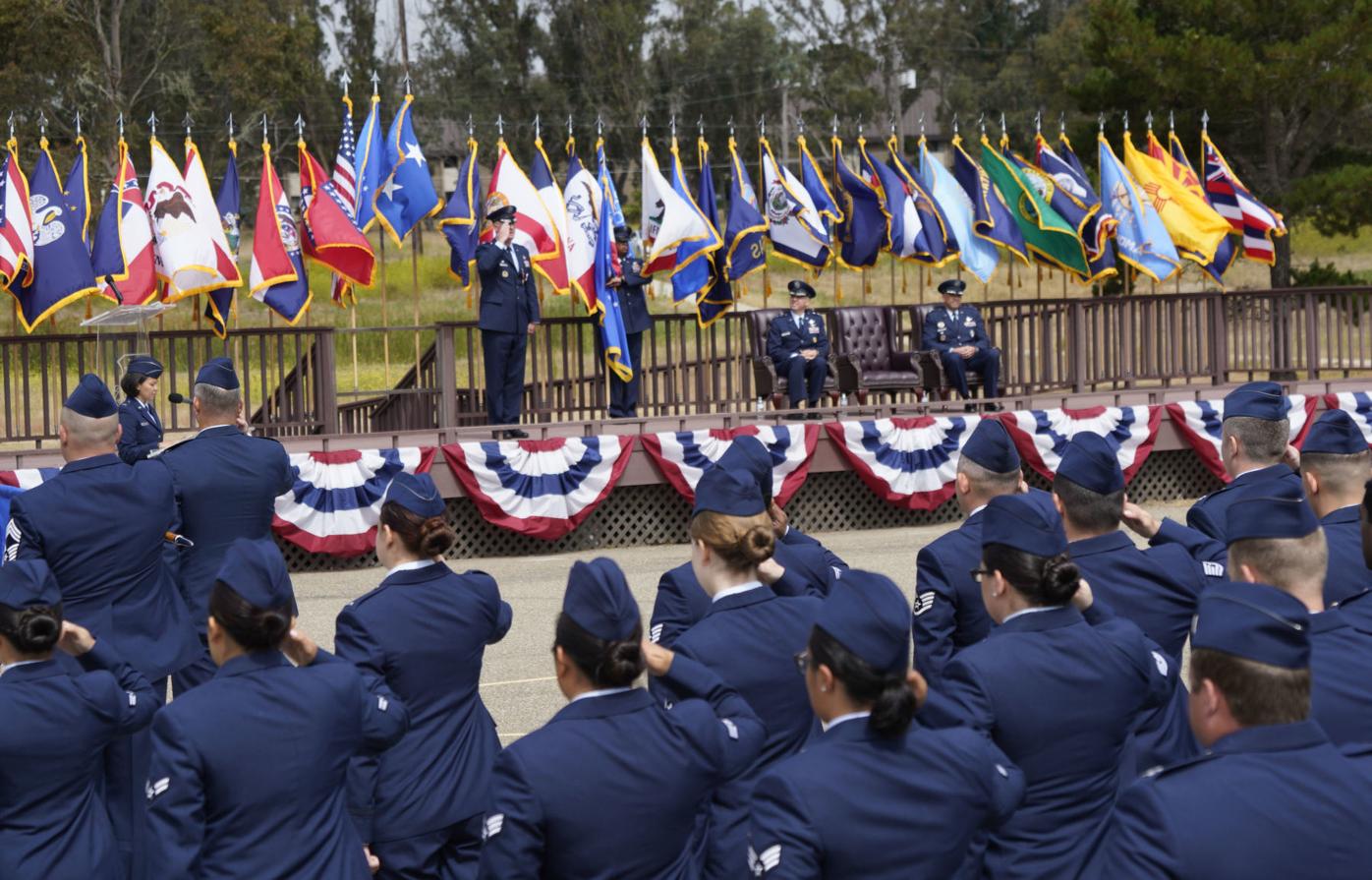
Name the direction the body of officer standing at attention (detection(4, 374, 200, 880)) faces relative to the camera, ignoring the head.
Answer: away from the camera

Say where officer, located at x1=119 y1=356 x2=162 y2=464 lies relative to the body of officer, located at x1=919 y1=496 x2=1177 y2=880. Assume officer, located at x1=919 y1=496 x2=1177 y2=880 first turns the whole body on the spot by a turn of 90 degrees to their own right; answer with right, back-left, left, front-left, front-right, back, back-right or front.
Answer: left

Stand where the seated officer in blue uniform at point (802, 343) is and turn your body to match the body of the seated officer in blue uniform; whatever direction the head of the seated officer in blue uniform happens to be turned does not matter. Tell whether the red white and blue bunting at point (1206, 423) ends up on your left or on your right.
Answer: on your left

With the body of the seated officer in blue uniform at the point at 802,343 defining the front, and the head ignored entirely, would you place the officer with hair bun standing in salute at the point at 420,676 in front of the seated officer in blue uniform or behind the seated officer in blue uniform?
in front

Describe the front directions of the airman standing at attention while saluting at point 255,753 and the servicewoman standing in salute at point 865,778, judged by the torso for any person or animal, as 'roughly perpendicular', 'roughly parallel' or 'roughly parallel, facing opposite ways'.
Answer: roughly parallel

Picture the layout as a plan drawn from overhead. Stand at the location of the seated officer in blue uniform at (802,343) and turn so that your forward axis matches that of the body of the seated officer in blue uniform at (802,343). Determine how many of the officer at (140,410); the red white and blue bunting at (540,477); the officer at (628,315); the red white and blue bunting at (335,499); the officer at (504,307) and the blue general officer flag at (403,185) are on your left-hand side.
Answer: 0

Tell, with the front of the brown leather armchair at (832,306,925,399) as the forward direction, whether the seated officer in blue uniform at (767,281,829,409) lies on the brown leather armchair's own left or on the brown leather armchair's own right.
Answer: on the brown leather armchair's own right

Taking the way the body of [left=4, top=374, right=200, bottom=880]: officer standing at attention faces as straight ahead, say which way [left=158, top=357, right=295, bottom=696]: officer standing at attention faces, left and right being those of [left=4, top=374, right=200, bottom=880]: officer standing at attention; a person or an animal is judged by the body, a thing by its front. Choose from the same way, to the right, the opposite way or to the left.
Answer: the same way

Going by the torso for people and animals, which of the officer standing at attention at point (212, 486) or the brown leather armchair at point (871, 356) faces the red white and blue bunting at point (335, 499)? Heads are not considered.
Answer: the officer standing at attention

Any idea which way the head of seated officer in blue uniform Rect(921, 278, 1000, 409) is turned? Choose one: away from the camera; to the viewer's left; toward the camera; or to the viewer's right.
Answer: toward the camera

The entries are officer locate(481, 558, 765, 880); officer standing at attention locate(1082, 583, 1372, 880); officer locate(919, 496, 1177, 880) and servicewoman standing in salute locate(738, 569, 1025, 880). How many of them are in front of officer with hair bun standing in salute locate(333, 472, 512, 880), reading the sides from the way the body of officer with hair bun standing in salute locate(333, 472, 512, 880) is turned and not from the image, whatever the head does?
0

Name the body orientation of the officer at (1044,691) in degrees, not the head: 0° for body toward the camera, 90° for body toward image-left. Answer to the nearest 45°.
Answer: approximately 135°

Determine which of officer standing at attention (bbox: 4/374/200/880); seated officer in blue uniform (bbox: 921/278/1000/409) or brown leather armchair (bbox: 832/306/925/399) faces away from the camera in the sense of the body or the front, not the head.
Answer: the officer standing at attention

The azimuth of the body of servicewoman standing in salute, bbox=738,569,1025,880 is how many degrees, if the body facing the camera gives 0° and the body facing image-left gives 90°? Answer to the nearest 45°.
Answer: approximately 135°

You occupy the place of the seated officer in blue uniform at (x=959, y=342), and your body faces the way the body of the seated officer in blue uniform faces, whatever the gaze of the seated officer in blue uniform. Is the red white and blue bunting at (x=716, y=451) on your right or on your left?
on your right

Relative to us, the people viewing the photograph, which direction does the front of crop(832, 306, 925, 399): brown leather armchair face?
facing the viewer and to the right of the viewer

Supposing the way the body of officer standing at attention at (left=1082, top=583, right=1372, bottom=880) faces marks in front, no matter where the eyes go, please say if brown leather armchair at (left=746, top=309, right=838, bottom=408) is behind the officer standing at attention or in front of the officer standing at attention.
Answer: in front

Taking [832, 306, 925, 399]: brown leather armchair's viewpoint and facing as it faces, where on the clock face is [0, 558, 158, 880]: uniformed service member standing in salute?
The uniformed service member standing in salute is roughly at 2 o'clock from the brown leather armchair.

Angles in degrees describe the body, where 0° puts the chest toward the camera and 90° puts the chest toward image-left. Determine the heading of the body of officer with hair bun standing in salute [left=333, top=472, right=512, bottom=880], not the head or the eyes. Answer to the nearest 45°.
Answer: approximately 135°

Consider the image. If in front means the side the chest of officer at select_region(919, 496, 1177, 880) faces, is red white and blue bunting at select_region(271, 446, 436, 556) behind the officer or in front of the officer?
in front

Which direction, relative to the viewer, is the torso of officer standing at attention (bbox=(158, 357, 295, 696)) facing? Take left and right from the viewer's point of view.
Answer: facing away from the viewer
